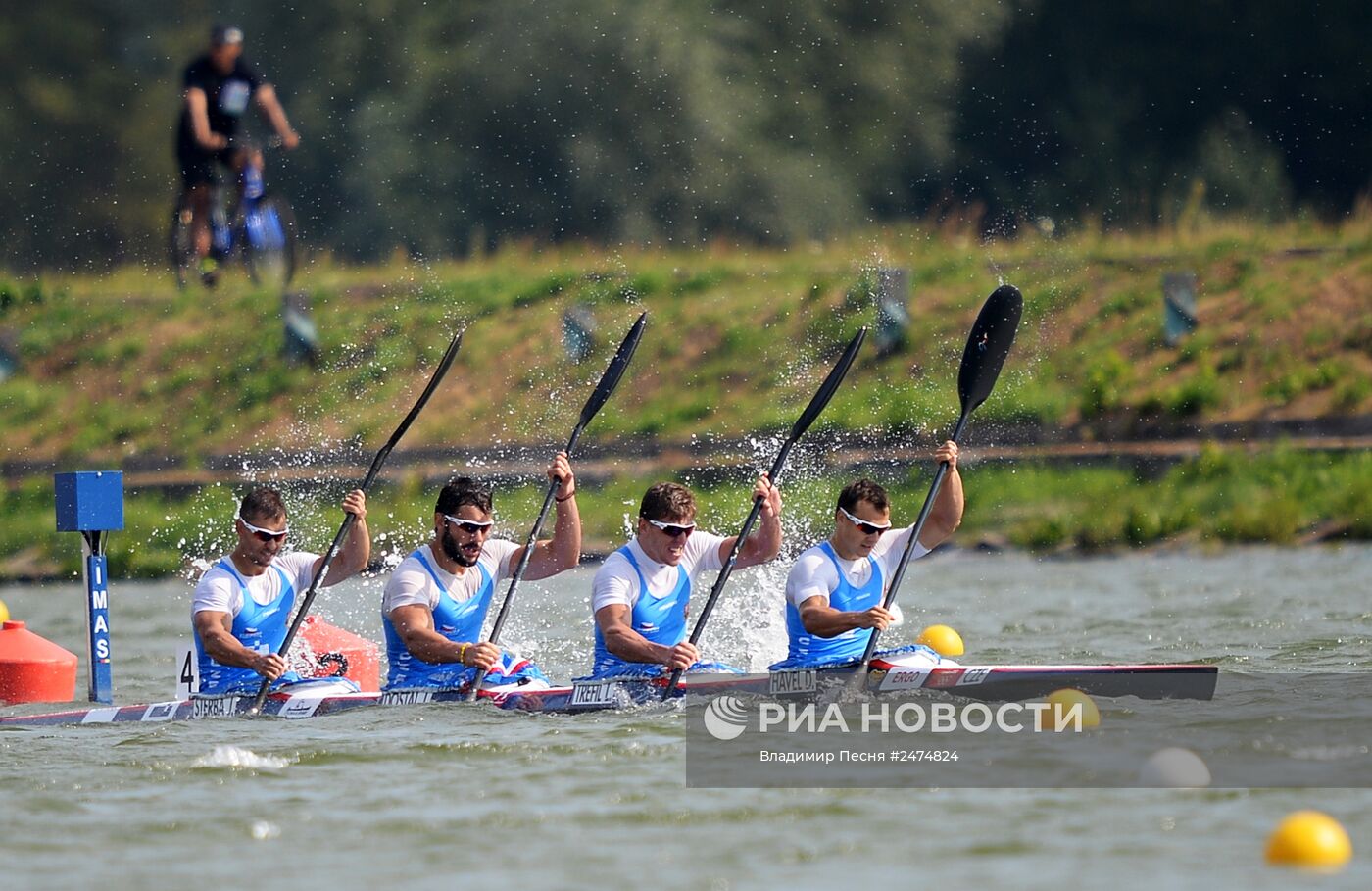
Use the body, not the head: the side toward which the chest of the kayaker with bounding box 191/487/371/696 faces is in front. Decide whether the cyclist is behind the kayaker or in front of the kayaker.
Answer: behind

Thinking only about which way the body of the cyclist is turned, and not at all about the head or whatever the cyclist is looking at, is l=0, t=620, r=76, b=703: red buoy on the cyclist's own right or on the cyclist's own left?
on the cyclist's own right

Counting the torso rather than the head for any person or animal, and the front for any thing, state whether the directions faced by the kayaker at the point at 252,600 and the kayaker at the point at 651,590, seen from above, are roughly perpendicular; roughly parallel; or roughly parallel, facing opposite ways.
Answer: roughly parallel

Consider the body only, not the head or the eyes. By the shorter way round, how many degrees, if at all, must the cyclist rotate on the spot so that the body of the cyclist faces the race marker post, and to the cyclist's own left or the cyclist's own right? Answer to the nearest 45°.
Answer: approximately 45° to the cyclist's own right

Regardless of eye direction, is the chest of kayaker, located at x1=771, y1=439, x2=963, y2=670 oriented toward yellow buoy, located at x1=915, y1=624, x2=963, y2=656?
no

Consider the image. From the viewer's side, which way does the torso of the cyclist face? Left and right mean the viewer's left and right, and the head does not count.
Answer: facing the viewer and to the right of the viewer

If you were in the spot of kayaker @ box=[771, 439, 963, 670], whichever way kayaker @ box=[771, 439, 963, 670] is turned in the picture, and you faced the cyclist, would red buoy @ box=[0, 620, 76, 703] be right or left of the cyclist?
left

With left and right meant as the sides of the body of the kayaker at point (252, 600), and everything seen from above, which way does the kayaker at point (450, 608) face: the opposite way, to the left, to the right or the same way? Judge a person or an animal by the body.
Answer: the same way

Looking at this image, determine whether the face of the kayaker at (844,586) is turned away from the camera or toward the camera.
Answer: toward the camera

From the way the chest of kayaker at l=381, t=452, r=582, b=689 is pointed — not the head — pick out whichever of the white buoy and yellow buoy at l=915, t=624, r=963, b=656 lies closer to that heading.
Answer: the white buoy

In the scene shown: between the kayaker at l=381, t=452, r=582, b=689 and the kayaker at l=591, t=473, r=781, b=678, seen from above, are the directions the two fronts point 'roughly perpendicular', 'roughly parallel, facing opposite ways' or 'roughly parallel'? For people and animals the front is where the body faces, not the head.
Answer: roughly parallel
